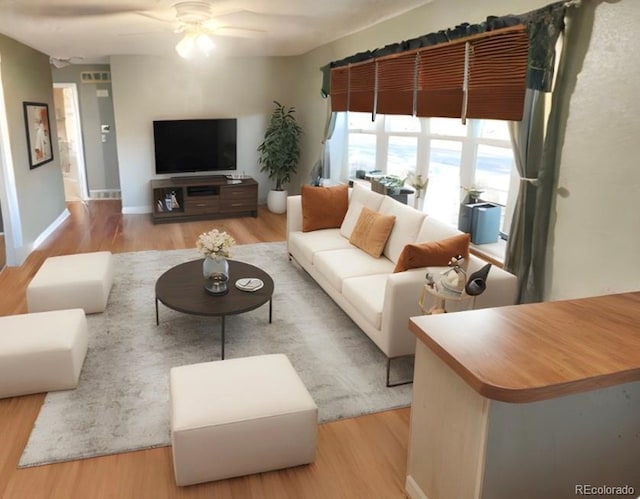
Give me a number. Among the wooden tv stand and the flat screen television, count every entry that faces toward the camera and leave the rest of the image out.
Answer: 2

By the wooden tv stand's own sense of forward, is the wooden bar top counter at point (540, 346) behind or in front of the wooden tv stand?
in front

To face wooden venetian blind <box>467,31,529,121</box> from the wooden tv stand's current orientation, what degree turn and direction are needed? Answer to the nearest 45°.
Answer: approximately 45° to its left

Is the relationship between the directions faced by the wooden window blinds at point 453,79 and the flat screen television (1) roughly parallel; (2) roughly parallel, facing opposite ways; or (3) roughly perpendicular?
roughly perpendicular

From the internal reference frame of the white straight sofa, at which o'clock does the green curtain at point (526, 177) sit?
The green curtain is roughly at 8 o'clock from the white straight sofa.

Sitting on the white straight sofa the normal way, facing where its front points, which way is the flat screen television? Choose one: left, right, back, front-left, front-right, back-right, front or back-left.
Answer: right

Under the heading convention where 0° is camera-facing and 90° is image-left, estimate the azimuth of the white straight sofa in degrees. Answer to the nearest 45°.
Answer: approximately 45°

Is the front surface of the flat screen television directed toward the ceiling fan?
yes

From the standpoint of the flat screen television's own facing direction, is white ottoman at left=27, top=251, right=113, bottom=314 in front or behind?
in front

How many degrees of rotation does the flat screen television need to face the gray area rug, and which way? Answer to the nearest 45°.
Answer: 0° — it already faces it
